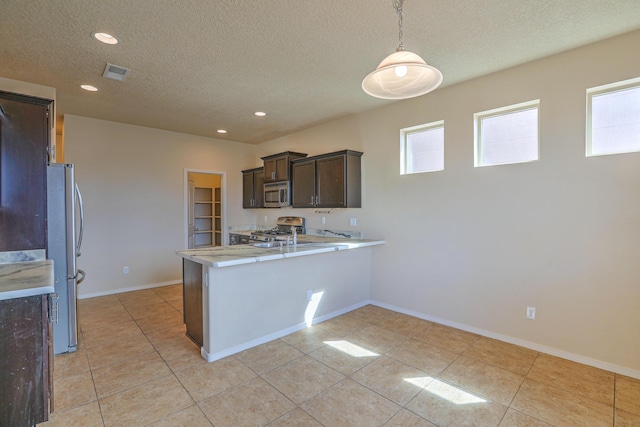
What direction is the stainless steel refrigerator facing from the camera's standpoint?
to the viewer's right

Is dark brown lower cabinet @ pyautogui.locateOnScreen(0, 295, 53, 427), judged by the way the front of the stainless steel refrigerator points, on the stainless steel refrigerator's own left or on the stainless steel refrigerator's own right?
on the stainless steel refrigerator's own right

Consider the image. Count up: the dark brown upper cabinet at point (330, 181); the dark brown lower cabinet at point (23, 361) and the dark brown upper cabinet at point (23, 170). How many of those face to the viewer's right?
2

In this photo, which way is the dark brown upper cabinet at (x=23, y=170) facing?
to the viewer's right

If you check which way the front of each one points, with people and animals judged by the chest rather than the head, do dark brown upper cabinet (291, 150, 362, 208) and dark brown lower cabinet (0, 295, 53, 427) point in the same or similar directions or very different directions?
very different directions

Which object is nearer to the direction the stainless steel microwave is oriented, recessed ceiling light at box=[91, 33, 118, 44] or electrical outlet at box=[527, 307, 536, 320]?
the recessed ceiling light
